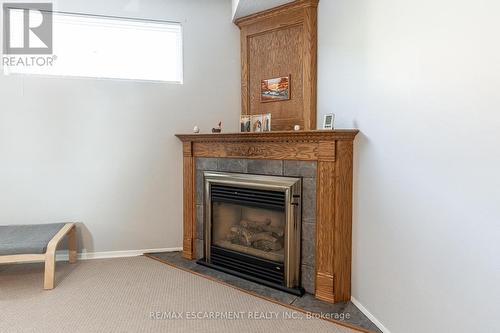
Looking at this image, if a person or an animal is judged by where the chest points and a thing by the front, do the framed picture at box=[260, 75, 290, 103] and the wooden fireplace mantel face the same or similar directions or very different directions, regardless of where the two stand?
same or similar directions

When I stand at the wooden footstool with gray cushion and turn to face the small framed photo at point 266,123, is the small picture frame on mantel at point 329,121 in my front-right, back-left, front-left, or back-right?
front-right

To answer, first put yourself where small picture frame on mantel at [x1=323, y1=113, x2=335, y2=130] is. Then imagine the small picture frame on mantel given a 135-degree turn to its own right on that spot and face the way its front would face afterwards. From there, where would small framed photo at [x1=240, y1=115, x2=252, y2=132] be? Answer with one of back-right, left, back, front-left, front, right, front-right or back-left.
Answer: front-left

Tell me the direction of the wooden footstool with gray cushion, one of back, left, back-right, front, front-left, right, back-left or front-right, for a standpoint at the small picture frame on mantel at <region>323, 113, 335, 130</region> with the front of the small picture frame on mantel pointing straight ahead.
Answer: front-right

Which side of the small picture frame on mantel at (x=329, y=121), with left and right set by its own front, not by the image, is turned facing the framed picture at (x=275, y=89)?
right

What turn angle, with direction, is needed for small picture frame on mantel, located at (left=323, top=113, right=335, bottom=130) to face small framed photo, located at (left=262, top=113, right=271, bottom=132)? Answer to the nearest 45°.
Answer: approximately 90° to its right

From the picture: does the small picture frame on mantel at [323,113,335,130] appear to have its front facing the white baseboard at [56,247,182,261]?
no

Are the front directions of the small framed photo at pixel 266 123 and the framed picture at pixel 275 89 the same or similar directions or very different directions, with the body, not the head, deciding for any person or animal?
same or similar directions

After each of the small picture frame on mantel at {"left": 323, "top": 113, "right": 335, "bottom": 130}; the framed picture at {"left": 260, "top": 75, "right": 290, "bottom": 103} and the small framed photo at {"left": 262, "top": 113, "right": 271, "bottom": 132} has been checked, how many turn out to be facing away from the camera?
0

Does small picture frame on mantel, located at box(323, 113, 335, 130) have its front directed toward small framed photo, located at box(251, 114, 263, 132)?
no

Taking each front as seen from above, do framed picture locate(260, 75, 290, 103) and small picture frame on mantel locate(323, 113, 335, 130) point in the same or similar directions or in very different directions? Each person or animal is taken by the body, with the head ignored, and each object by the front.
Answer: same or similar directions

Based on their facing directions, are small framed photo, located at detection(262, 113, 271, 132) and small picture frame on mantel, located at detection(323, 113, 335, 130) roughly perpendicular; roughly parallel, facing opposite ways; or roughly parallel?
roughly parallel

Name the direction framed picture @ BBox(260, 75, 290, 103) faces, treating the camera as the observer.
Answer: facing the viewer and to the left of the viewer

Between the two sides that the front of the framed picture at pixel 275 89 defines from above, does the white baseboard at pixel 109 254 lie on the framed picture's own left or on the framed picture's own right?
on the framed picture's own right
